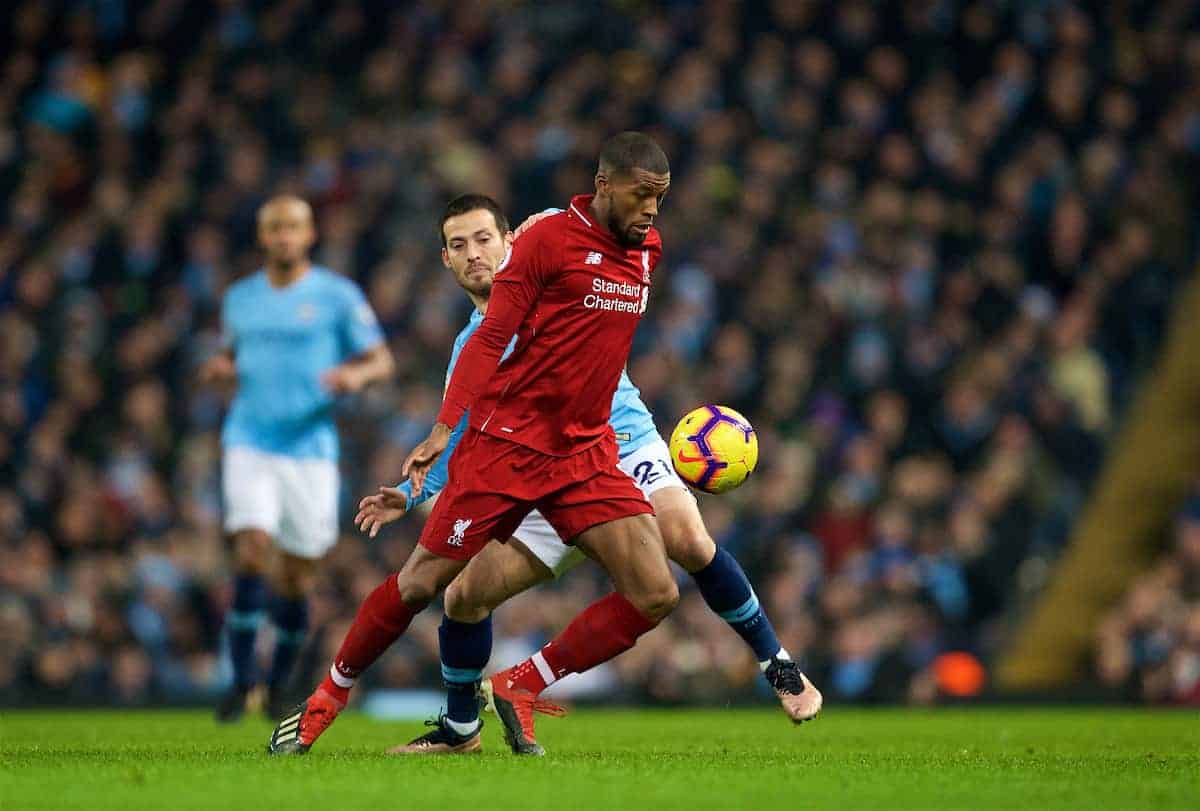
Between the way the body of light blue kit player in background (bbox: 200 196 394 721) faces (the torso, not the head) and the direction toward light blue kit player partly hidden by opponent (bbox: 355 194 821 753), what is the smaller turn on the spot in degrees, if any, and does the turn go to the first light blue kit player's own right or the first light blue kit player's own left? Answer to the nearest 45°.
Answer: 0° — they already face them

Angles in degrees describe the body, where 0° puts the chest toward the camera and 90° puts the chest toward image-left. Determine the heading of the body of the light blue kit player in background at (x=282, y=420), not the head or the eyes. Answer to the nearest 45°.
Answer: approximately 0°

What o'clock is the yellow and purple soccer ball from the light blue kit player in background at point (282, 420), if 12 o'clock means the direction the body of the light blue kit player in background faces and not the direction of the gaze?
The yellow and purple soccer ball is roughly at 11 o'clock from the light blue kit player in background.
